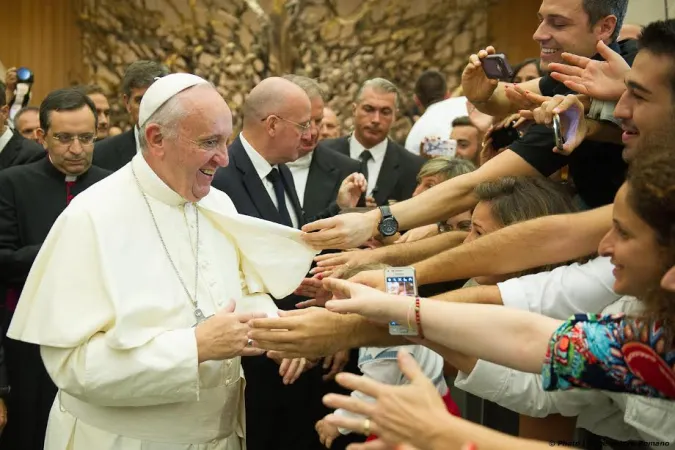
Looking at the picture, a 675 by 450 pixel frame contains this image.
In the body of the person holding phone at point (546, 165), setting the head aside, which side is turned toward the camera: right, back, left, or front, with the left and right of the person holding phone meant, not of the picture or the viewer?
left

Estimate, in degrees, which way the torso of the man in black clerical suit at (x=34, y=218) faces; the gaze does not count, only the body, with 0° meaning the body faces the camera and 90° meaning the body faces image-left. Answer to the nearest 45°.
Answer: approximately 315°

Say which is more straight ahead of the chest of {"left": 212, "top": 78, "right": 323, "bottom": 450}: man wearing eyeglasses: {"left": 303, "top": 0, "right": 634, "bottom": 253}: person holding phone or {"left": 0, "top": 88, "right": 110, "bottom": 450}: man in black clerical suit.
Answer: the person holding phone

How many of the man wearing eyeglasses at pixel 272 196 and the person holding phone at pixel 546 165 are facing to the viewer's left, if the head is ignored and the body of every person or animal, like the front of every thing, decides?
1

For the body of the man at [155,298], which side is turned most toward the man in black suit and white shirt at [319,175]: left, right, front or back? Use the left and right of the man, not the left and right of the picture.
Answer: left

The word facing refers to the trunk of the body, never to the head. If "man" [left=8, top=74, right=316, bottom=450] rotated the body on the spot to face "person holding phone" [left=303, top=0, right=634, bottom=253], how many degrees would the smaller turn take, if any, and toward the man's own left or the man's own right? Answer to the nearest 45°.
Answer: approximately 45° to the man's own left

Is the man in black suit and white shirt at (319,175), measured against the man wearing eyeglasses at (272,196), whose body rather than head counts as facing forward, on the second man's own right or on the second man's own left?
on the second man's own left

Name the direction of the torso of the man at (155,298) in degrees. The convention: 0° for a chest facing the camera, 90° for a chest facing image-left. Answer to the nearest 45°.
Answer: approximately 315°
